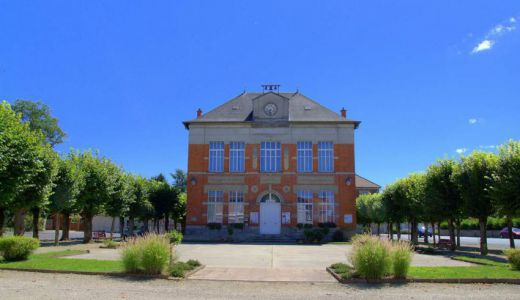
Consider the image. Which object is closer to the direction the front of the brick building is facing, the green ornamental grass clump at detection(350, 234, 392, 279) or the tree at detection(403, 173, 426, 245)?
the green ornamental grass clump

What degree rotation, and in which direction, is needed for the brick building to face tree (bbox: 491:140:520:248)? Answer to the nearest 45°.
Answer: approximately 45° to its left

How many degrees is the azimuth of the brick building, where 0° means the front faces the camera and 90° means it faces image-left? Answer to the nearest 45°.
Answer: approximately 0°

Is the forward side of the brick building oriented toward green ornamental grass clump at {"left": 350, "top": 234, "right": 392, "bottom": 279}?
yes

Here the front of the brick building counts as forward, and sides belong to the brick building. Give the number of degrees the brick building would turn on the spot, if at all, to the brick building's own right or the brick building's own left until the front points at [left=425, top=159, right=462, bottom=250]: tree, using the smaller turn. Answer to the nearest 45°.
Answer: approximately 45° to the brick building's own left

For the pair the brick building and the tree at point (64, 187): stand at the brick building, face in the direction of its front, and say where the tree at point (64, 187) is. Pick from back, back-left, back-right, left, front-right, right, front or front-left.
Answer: front-right

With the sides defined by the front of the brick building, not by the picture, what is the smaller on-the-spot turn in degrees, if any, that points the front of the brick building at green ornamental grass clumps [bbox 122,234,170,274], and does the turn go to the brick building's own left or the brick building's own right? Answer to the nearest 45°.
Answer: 0° — it already faces it

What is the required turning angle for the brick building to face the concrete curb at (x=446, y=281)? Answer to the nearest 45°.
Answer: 0° — it already faces it

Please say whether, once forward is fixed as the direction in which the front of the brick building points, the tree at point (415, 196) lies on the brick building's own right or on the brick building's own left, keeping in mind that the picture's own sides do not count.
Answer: on the brick building's own left
